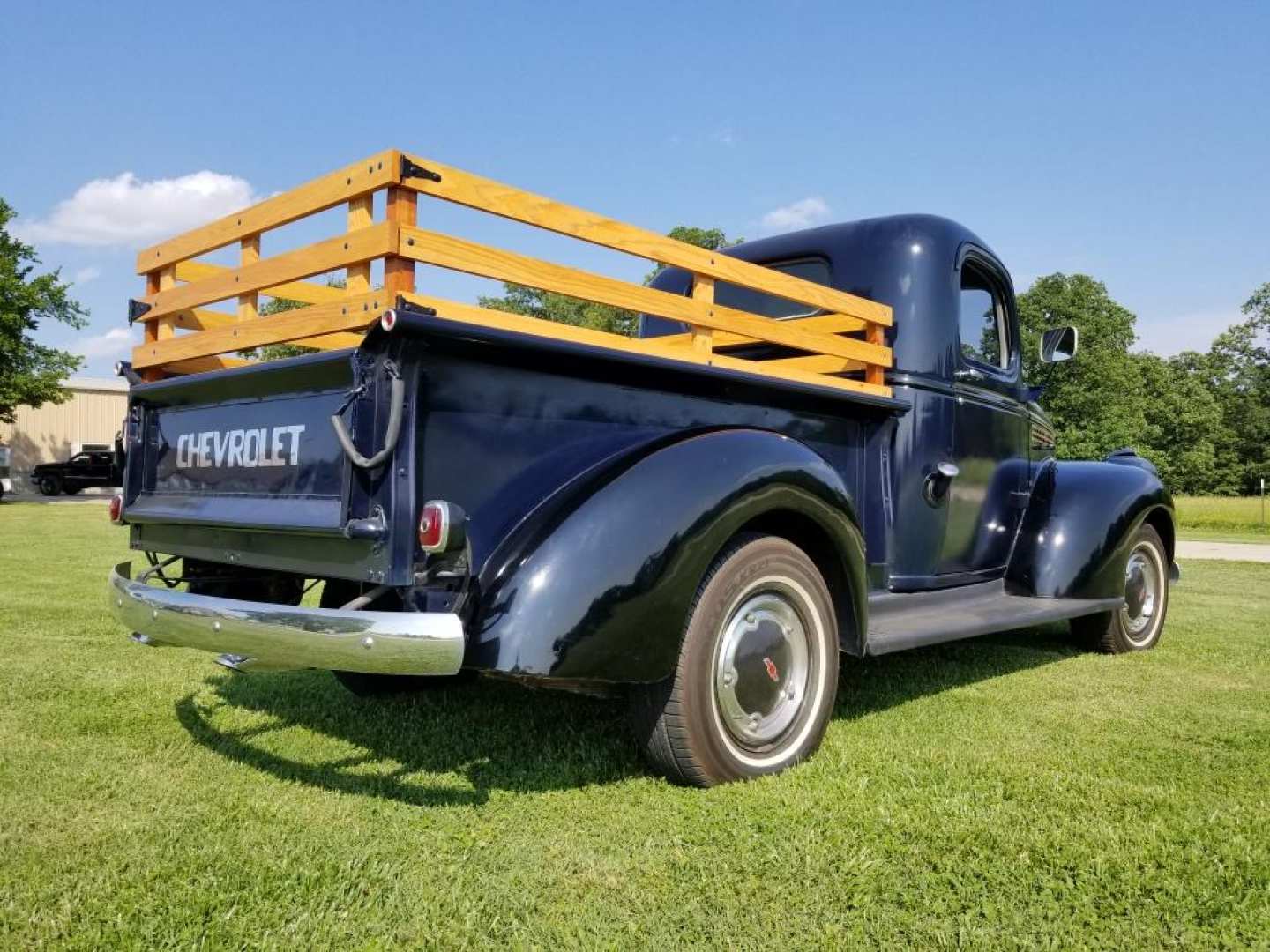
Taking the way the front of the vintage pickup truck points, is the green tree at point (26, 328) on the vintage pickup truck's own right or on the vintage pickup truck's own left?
on the vintage pickup truck's own left

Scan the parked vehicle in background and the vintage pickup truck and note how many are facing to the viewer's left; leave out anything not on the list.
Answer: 1

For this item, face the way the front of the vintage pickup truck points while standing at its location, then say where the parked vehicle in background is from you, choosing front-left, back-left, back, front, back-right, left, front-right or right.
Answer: left

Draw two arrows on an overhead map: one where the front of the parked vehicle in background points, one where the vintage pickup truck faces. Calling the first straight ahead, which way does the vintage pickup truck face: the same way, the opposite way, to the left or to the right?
the opposite way

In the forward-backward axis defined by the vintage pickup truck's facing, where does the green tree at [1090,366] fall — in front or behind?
in front

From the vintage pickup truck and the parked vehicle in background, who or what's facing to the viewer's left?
the parked vehicle in background

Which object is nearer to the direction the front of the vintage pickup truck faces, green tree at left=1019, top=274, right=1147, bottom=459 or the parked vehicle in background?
the green tree

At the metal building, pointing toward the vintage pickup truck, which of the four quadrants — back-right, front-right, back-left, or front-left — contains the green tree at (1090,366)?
front-left

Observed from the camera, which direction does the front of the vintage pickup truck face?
facing away from the viewer and to the right of the viewer

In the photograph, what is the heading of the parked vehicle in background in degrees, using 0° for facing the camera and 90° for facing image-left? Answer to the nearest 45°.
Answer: approximately 90°
